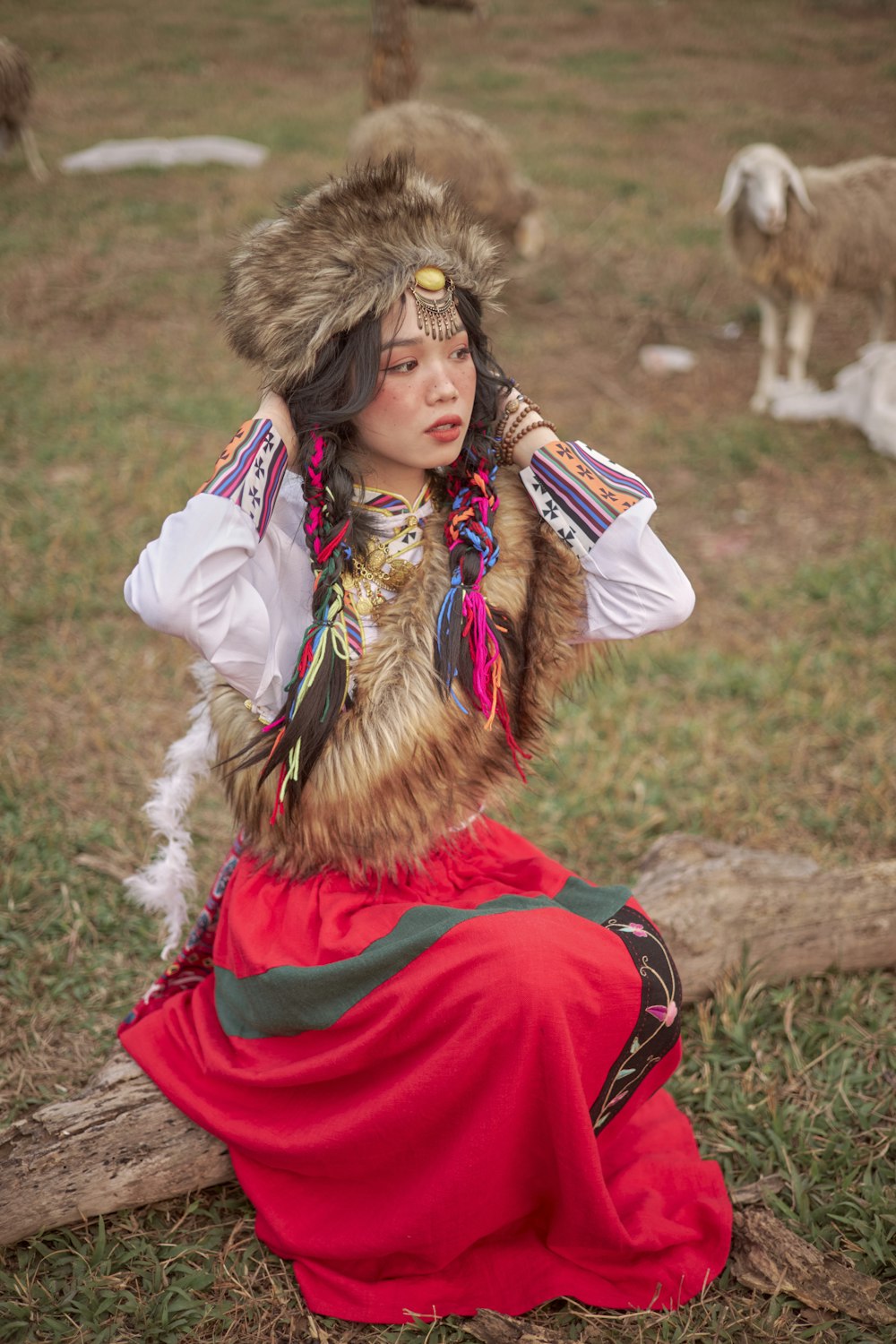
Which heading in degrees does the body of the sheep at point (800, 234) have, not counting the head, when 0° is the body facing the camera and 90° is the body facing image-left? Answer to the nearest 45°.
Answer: approximately 45°

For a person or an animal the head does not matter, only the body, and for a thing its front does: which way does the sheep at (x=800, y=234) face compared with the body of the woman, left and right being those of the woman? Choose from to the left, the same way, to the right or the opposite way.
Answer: to the right

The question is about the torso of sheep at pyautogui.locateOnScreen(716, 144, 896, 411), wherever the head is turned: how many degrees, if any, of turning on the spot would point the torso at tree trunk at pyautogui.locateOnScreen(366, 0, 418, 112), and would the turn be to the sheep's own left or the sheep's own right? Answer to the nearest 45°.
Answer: approximately 90° to the sheep's own right

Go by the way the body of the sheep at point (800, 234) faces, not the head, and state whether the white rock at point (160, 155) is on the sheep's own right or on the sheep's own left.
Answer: on the sheep's own right
